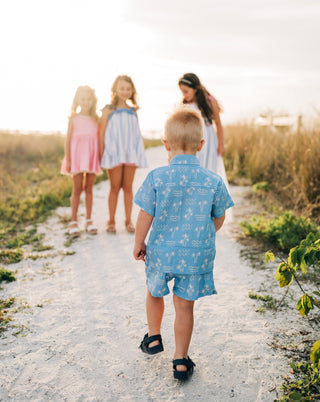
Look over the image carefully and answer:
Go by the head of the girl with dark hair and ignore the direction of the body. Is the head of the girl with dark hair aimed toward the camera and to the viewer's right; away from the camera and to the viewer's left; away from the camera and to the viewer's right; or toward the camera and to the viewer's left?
toward the camera and to the viewer's left

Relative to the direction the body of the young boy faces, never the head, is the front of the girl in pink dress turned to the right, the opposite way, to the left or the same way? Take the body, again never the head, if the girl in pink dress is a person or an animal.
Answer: the opposite way

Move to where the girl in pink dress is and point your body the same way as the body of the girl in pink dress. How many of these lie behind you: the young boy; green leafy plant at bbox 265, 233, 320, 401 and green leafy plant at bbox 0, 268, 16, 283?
0

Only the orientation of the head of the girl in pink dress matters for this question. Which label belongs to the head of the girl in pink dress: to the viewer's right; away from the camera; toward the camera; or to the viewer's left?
toward the camera

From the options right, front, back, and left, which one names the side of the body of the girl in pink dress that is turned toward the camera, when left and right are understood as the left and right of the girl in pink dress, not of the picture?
front

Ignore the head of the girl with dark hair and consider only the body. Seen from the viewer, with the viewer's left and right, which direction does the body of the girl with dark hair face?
facing the viewer and to the left of the viewer

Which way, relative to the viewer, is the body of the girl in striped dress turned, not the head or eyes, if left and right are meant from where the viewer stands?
facing the viewer

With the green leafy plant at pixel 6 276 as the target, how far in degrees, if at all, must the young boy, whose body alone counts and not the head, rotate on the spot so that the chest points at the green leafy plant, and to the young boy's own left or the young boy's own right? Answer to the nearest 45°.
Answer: approximately 45° to the young boy's own left

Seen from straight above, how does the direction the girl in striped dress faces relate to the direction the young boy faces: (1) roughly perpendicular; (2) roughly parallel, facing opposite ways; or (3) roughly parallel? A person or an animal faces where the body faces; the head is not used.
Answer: roughly parallel, facing opposite ways

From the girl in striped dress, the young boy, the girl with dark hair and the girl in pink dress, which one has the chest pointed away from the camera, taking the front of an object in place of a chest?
the young boy

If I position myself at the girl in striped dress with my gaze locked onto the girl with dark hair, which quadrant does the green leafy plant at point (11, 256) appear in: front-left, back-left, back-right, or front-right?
back-right

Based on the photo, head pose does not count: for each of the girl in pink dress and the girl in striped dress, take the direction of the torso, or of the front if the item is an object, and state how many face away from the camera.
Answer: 0

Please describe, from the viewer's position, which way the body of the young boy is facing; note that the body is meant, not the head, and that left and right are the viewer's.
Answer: facing away from the viewer

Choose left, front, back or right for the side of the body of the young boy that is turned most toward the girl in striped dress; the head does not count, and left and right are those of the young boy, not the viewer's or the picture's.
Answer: front
